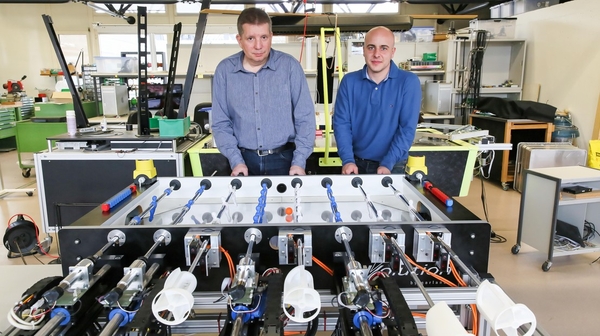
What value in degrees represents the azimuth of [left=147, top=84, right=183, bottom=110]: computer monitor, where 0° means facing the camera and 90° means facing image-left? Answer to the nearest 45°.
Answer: approximately 0°

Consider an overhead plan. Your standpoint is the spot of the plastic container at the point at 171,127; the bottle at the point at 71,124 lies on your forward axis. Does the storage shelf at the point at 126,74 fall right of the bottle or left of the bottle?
right

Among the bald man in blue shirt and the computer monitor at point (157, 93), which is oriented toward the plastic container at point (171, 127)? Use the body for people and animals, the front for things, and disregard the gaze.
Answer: the computer monitor

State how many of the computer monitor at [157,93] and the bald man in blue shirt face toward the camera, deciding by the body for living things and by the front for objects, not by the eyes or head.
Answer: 2

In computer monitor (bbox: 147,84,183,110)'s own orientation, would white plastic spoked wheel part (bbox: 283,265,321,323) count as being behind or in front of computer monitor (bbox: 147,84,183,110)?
in front

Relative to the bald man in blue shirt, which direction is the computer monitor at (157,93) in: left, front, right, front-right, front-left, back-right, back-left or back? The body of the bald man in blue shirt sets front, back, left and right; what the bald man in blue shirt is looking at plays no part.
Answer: back-right

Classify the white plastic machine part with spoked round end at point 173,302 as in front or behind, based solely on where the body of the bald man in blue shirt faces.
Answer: in front

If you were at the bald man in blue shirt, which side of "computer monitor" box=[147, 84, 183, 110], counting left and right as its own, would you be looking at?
front

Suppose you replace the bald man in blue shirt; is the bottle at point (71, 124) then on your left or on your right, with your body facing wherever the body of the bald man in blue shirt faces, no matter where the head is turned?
on your right

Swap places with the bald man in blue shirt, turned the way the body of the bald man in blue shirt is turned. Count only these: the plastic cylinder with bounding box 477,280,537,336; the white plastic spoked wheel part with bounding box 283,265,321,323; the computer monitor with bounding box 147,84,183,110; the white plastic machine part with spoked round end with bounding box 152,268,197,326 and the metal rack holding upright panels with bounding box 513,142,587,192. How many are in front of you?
3

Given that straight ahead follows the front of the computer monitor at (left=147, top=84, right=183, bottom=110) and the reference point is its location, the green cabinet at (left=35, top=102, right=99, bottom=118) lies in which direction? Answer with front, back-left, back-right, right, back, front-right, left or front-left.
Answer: back-right

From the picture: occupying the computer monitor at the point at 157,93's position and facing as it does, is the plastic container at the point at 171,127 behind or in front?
in front
